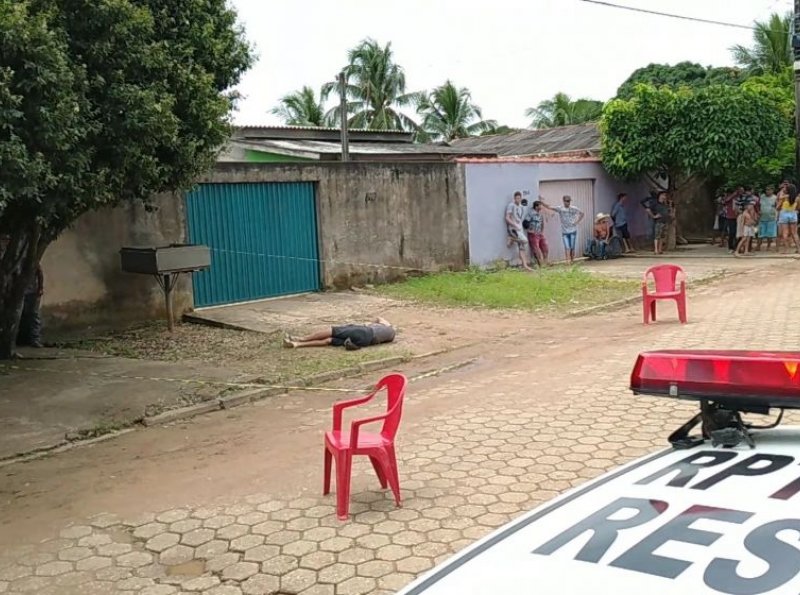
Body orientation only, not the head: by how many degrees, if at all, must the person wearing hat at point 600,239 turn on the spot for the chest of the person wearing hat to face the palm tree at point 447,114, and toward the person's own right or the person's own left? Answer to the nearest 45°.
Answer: approximately 135° to the person's own right

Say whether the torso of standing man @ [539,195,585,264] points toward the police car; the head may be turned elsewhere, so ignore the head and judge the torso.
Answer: yes

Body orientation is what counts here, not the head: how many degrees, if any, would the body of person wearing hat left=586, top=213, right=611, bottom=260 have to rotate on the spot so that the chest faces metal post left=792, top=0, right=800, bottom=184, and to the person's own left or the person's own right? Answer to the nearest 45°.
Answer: approximately 135° to the person's own left

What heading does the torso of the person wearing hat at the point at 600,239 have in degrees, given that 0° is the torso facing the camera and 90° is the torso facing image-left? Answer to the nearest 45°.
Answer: approximately 45°

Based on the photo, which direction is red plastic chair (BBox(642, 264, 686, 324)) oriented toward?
toward the camera

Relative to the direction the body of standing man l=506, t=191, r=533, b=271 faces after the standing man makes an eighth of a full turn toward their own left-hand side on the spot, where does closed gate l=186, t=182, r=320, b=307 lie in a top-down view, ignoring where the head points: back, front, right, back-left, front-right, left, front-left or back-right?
back-right

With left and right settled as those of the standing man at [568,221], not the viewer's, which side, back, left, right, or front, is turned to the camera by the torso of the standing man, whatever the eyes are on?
front

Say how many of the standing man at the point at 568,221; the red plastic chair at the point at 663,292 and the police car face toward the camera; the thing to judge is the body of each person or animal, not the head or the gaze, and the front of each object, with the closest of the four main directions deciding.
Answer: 2

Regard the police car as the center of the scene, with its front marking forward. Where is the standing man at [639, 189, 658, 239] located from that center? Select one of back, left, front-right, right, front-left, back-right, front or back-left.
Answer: front-left

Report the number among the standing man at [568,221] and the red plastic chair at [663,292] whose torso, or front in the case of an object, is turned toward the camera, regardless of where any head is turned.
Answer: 2

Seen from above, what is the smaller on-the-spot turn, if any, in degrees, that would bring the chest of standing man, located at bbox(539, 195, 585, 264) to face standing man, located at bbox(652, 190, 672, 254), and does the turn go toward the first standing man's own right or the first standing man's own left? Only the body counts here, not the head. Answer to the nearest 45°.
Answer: approximately 135° to the first standing man's own left

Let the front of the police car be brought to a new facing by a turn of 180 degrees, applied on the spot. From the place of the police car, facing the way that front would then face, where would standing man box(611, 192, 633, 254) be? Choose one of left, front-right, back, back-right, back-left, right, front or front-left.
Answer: back-right

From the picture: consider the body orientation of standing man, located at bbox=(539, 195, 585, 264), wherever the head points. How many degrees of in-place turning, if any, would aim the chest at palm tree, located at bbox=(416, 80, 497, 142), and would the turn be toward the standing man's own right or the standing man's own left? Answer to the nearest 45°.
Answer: approximately 180°
